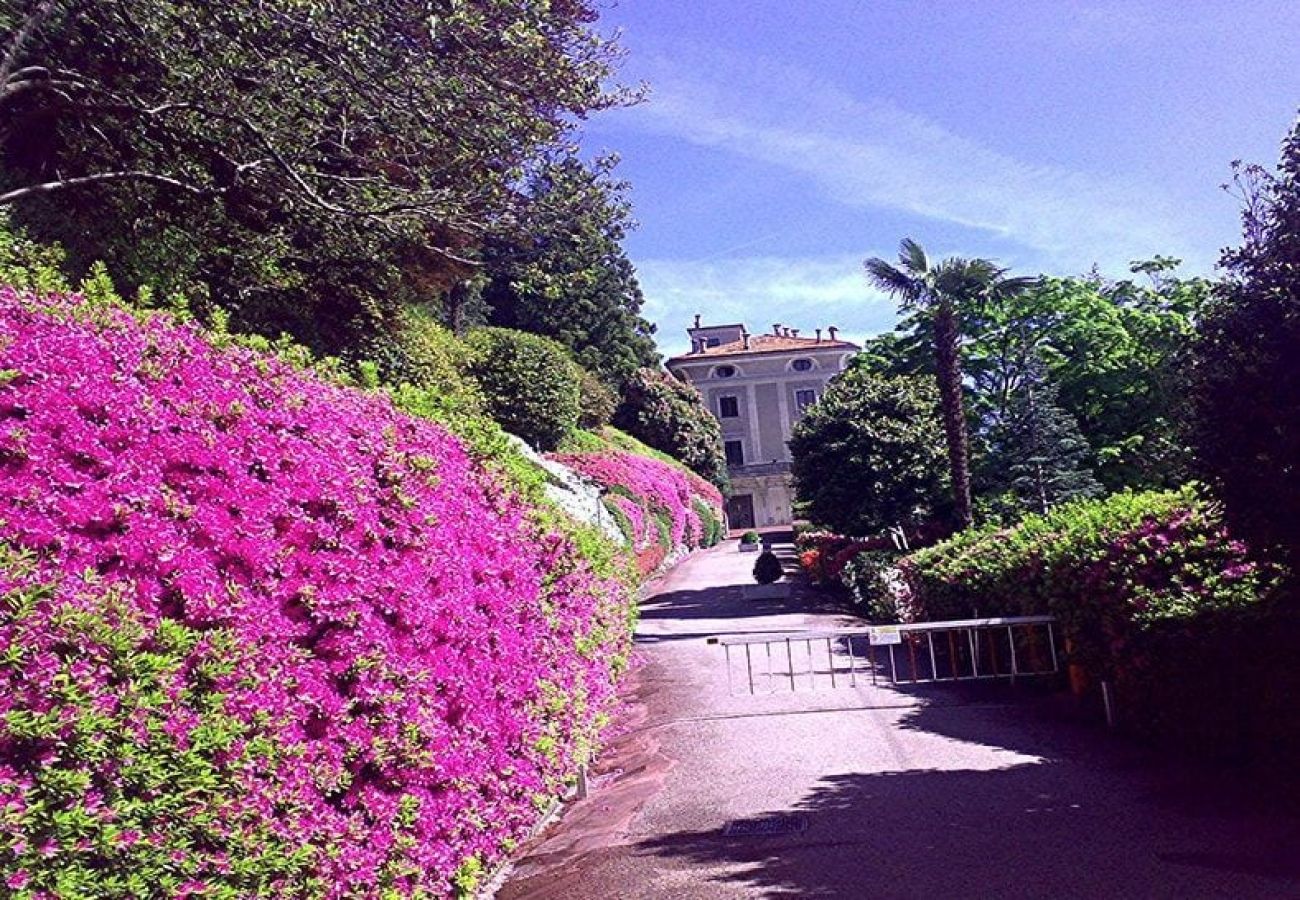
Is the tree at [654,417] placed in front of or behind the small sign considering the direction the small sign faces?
behind

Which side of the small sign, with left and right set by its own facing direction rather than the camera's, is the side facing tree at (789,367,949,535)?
back

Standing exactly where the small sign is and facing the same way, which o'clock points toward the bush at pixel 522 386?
The bush is roughly at 5 o'clock from the small sign.

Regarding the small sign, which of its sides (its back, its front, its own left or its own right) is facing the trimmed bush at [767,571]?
back

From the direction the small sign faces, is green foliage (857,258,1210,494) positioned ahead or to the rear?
to the rear

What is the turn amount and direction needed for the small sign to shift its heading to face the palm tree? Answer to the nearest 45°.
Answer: approximately 180°

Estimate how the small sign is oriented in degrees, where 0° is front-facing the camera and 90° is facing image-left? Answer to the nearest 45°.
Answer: approximately 0°

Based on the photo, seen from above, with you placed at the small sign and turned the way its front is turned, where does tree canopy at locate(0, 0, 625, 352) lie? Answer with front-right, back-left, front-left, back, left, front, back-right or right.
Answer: right

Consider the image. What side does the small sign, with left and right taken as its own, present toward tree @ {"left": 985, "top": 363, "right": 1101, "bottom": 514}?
back

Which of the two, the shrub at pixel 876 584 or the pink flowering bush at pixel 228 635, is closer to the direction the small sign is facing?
the pink flowering bush

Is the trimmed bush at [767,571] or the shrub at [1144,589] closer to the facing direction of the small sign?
the shrub

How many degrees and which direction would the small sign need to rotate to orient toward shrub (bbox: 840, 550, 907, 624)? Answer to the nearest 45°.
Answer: approximately 180°
